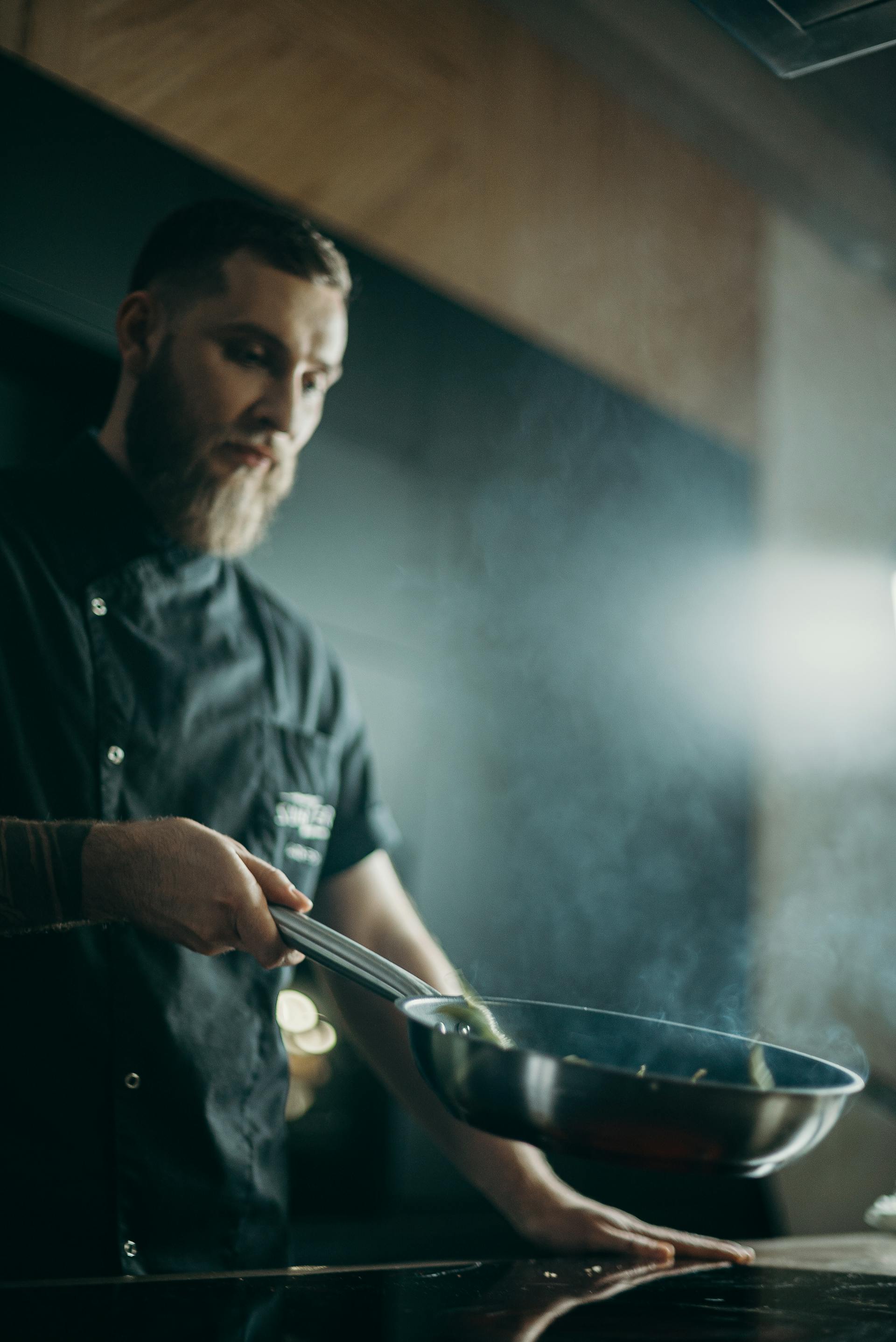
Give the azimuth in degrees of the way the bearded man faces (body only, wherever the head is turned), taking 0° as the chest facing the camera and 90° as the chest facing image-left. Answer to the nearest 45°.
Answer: approximately 315°
